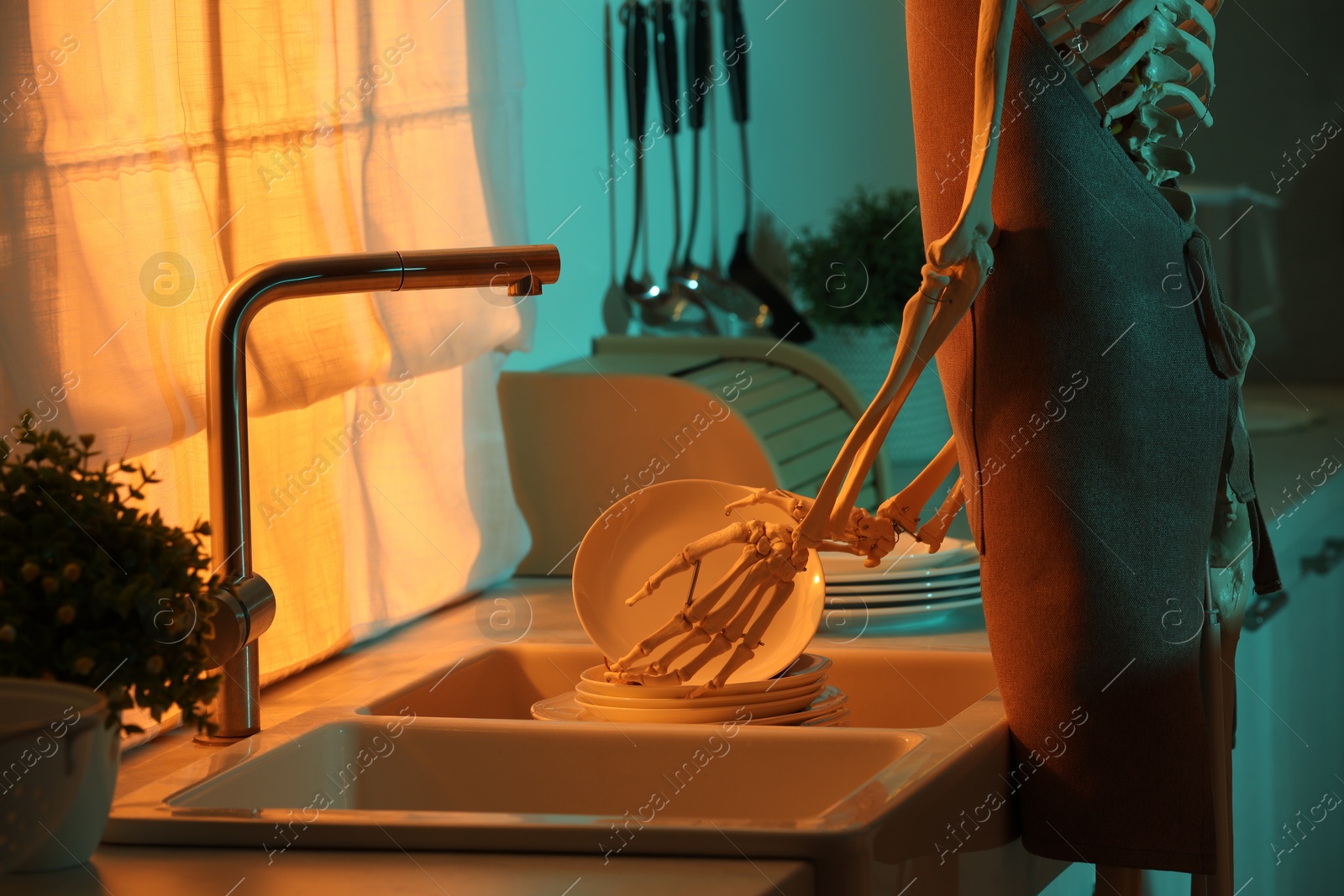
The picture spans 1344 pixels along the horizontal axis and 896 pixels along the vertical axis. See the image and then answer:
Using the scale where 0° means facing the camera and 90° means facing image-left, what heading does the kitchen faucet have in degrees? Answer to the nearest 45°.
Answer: approximately 270°

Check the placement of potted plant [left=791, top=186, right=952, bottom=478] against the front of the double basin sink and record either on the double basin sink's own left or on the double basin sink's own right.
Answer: on the double basin sink's own left
